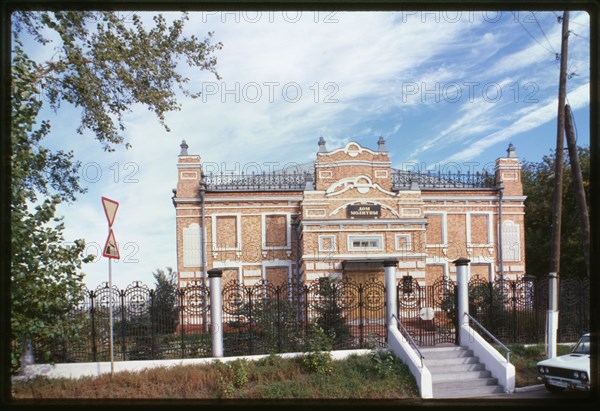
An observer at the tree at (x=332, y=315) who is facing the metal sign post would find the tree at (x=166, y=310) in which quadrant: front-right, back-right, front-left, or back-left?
front-right

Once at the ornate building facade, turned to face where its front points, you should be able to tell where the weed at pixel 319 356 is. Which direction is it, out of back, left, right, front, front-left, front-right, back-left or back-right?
front

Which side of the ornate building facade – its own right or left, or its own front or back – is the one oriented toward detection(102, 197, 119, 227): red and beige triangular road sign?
front

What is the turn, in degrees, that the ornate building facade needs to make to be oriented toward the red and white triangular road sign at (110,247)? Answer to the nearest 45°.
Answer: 0° — it already faces it

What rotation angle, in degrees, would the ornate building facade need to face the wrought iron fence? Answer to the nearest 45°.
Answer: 0° — it already faces it

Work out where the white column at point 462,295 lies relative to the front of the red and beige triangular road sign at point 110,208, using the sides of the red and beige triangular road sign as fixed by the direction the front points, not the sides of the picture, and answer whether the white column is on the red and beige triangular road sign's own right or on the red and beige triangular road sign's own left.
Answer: on the red and beige triangular road sign's own left

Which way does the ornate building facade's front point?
toward the camera

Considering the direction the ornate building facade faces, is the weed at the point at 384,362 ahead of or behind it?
ahead

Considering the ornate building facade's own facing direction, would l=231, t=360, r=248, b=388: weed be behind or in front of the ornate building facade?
in front

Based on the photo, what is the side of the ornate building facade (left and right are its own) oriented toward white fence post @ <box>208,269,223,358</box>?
front
